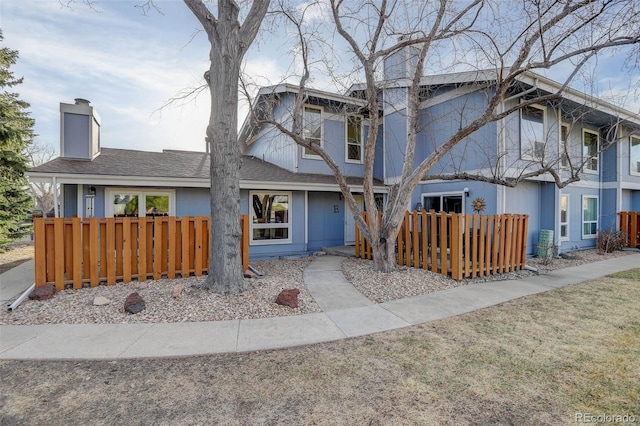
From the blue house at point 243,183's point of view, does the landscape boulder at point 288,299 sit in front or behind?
in front

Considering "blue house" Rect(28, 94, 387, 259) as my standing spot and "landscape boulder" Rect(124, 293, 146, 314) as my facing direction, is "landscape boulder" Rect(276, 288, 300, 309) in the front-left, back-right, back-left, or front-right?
front-left

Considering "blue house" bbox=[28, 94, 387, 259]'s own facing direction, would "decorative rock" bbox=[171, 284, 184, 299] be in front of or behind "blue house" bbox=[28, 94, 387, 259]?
in front

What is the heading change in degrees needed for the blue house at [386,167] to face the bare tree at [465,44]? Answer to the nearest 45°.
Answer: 0° — it already faces it

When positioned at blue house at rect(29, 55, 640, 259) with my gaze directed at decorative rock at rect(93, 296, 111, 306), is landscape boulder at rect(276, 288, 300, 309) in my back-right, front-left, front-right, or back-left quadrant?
front-left

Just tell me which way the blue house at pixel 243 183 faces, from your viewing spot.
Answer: facing the viewer

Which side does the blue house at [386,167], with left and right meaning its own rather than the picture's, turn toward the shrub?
left

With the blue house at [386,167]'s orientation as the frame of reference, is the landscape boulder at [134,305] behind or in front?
in front

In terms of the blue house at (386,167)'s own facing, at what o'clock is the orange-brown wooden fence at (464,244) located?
The orange-brown wooden fence is roughly at 11 o'clock from the blue house.

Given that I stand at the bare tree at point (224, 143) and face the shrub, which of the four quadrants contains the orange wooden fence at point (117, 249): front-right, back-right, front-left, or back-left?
back-left
